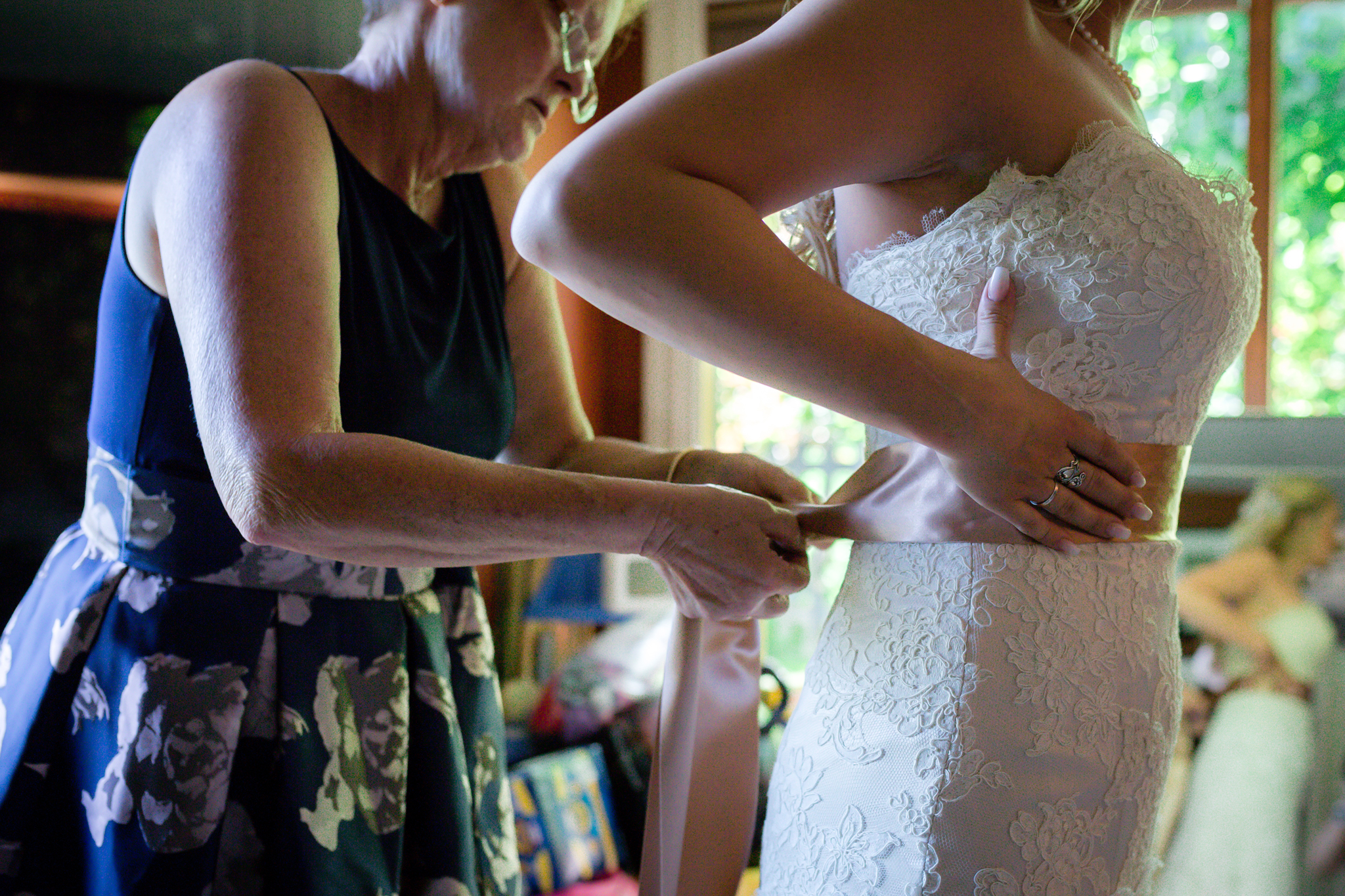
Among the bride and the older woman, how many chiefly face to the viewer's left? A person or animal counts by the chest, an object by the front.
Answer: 0

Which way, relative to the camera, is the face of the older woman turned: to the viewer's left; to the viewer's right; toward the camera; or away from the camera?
to the viewer's right

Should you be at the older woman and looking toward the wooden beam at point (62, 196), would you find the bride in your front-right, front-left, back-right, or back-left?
back-right

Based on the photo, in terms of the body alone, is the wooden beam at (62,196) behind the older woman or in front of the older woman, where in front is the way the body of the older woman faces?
behind

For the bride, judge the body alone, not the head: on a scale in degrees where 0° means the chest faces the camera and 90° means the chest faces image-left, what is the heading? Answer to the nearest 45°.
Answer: approximately 270°

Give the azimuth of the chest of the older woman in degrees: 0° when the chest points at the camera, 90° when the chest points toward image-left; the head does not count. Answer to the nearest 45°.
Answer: approximately 315°
